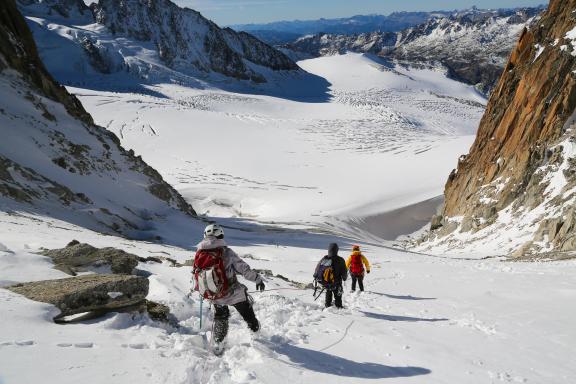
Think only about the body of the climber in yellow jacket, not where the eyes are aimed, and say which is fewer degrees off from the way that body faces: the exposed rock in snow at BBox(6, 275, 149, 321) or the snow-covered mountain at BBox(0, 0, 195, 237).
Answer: the snow-covered mountain

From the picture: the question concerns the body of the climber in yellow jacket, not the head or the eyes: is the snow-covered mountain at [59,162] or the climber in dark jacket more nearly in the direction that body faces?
the snow-covered mountain

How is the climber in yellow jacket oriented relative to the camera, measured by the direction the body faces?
away from the camera

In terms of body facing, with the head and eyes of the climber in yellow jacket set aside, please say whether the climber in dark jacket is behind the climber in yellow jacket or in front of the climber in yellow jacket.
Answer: behind

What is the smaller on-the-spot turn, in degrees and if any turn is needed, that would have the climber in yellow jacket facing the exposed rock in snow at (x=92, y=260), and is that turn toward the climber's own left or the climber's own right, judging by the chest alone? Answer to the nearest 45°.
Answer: approximately 135° to the climber's own left

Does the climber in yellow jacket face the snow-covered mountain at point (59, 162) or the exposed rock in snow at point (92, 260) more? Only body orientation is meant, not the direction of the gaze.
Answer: the snow-covered mountain
